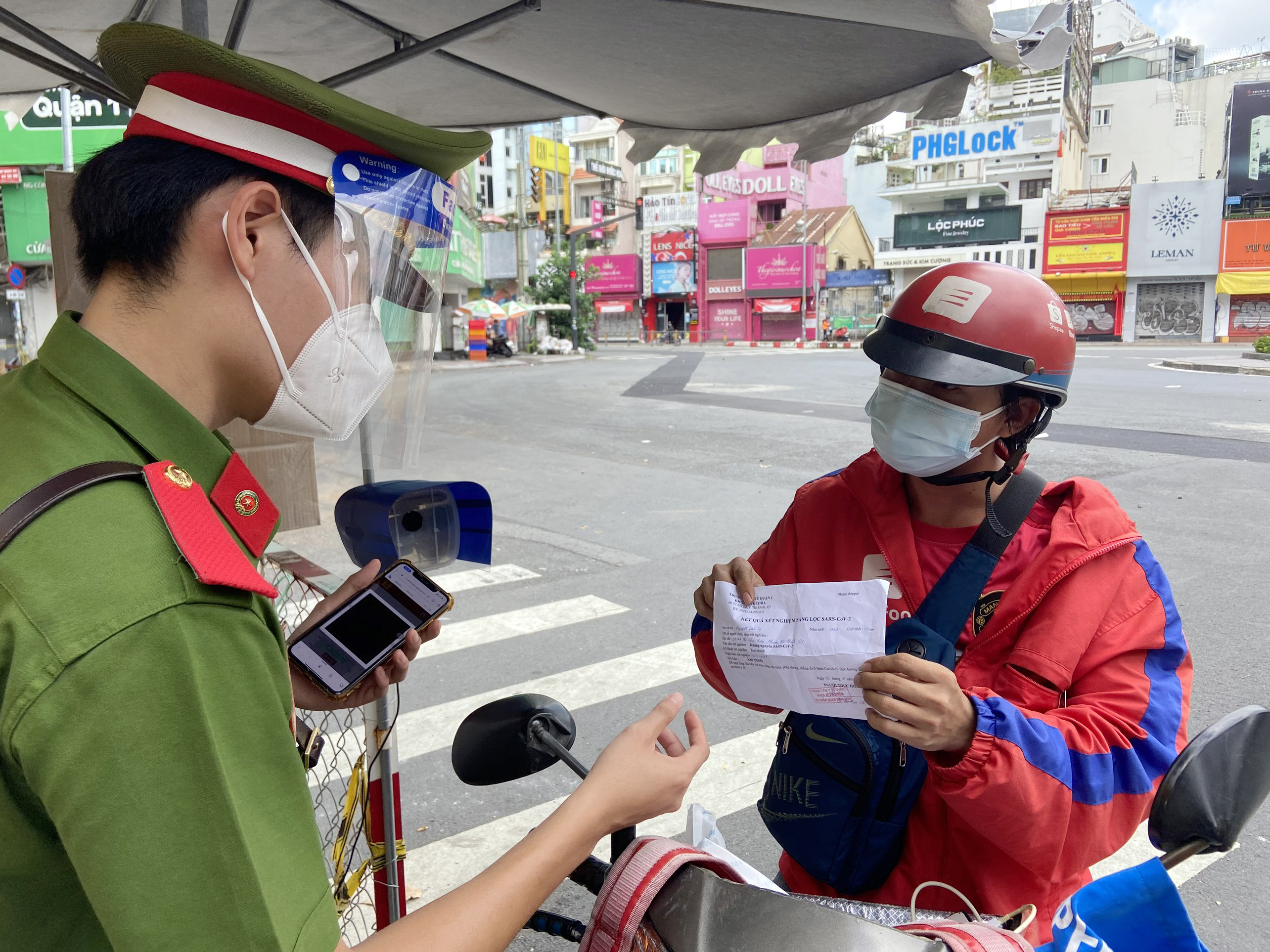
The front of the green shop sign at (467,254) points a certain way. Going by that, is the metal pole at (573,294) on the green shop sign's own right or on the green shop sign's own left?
on the green shop sign's own left

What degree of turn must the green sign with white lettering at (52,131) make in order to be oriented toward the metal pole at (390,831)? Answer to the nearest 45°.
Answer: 0° — it already faces it

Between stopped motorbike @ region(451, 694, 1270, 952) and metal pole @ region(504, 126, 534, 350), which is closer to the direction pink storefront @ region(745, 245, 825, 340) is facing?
the stopped motorbike

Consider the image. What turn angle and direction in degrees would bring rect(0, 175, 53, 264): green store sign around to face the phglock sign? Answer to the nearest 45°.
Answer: approximately 90° to its left

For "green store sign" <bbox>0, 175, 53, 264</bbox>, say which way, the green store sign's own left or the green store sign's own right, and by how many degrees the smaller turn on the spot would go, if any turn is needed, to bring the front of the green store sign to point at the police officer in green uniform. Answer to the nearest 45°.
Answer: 0° — it already faces them
